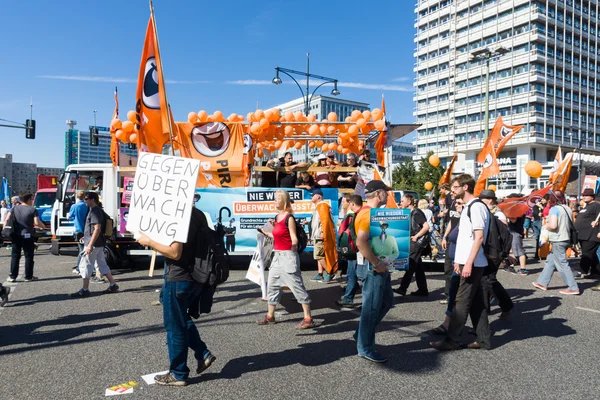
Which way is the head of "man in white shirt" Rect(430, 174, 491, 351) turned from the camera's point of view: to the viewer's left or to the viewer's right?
to the viewer's left

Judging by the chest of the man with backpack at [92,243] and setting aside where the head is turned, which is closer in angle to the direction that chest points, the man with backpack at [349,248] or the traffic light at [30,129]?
the traffic light

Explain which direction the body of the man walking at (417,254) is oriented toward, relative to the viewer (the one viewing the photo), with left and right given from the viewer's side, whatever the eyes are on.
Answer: facing to the left of the viewer

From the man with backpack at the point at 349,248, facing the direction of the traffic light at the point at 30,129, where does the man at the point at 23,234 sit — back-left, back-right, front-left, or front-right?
front-left

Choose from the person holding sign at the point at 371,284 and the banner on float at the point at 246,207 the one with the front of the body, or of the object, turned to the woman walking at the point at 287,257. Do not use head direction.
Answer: the banner on float

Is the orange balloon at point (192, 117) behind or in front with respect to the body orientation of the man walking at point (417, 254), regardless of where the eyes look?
in front

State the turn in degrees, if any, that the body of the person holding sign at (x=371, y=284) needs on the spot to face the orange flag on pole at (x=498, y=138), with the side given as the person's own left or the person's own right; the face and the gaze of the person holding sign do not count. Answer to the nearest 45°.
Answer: approximately 90° to the person's own left

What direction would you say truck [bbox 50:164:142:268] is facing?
to the viewer's left

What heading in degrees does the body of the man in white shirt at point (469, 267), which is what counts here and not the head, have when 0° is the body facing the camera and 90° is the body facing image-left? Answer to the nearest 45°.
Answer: approximately 90°

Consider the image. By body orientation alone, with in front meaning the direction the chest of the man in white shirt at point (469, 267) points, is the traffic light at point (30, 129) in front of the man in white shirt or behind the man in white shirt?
in front

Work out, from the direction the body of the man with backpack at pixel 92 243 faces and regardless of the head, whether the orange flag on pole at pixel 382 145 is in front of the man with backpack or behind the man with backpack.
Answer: behind

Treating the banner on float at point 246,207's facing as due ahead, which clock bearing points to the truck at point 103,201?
The truck is roughly at 4 o'clock from the banner on float.

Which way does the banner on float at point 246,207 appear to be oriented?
toward the camera

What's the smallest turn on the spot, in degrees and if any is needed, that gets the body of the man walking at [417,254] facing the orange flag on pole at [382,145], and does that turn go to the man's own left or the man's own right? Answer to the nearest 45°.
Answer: approximately 90° to the man's own right

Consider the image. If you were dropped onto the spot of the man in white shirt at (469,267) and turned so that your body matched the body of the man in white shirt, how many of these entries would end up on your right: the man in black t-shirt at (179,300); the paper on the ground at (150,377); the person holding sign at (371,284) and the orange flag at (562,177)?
1
